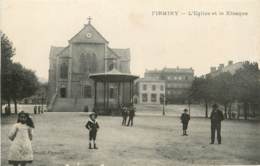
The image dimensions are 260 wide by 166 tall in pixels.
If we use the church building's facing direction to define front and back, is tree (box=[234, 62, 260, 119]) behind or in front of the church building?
in front

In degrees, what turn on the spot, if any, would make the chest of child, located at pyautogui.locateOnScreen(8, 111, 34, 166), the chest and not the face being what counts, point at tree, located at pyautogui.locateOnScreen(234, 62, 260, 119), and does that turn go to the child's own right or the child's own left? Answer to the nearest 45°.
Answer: approximately 135° to the child's own left

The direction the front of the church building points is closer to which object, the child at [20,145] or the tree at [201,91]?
the child

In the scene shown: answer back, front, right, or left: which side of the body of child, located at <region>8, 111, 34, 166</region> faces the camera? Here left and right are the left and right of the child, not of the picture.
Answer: front

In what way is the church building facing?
toward the camera

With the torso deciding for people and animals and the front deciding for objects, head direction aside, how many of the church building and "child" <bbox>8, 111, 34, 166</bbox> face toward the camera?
2

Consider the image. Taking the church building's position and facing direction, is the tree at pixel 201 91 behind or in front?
in front

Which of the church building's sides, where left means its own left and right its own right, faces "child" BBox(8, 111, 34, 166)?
front

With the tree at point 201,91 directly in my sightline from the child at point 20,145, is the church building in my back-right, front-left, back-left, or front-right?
front-left
